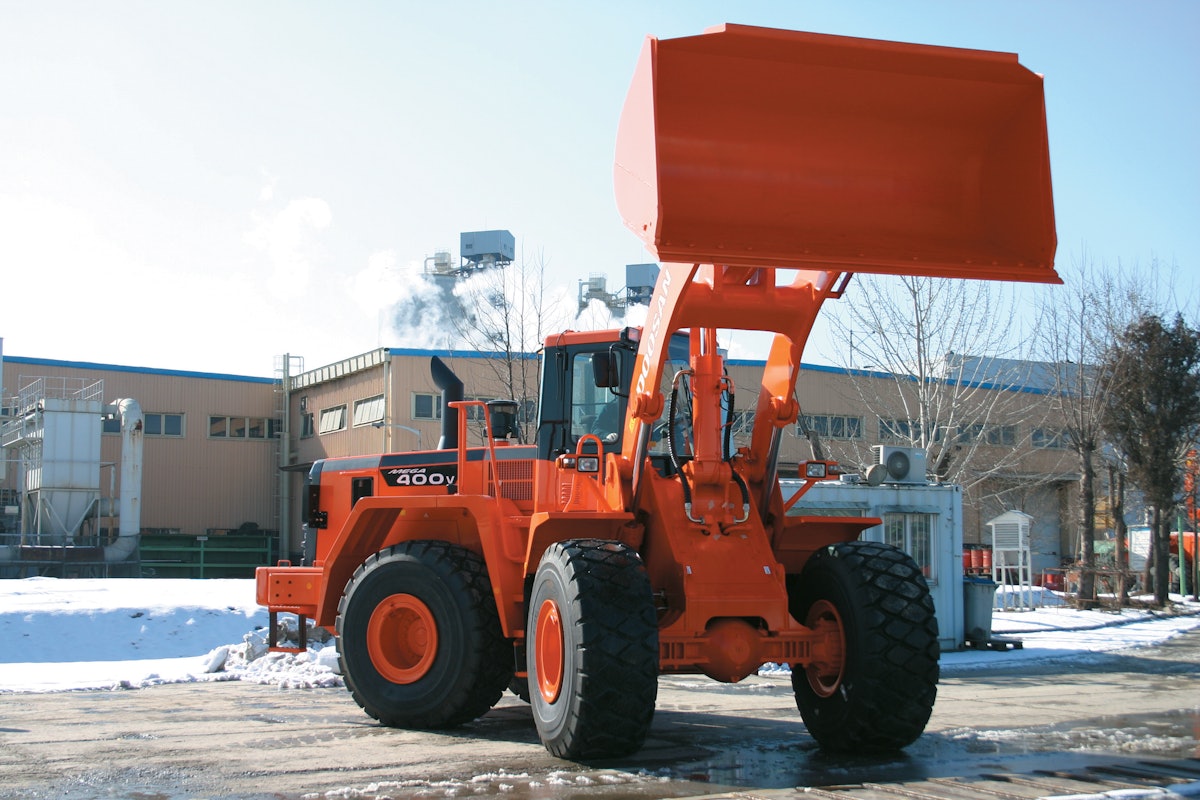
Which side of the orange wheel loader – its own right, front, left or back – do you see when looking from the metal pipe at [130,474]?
back

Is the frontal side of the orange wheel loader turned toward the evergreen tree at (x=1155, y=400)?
no

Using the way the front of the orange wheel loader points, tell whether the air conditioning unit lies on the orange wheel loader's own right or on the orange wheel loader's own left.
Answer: on the orange wheel loader's own left

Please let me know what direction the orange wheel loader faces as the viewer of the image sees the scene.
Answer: facing the viewer and to the right of the viewer

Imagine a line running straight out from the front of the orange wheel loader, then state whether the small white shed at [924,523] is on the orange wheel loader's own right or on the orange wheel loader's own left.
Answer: on the orange wheel loader's own left

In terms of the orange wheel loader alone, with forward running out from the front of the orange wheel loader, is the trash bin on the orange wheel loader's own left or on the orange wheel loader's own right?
on the orange wheel loader's own left

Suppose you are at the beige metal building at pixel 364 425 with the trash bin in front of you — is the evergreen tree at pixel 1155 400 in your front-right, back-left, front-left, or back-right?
front-left

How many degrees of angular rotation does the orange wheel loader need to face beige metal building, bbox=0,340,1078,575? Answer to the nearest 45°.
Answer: approximately 135° to its left

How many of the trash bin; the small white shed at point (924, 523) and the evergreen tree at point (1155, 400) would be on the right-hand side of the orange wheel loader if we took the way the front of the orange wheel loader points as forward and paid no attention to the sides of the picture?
0
